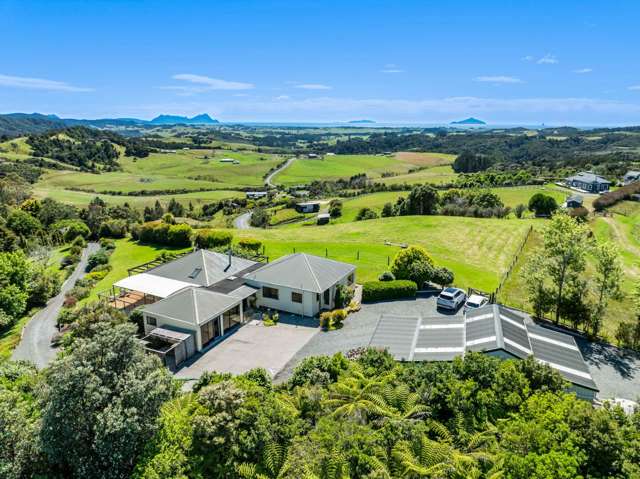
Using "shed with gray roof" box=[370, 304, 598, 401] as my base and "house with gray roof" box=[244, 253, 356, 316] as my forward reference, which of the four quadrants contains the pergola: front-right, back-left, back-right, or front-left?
front-left

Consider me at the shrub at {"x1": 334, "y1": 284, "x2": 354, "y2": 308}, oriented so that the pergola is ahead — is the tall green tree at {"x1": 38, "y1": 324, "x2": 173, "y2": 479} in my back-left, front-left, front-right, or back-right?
front-left

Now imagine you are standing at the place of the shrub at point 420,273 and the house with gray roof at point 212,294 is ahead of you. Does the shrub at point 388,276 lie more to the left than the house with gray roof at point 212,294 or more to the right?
right

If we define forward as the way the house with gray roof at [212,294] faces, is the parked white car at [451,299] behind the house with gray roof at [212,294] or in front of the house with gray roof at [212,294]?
in front

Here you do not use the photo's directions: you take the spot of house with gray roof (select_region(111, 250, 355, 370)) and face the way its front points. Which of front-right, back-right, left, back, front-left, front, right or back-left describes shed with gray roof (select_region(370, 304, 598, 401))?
front

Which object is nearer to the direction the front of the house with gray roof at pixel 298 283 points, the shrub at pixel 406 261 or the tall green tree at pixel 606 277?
the tall green tree

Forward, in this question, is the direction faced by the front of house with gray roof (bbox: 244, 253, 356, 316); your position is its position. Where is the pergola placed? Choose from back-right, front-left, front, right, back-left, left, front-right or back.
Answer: back-right

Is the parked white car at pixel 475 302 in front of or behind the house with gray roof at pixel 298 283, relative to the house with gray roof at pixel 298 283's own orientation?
in front

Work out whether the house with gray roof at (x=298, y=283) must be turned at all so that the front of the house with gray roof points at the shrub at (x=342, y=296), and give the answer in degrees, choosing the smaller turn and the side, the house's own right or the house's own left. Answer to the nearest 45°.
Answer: approximately 45° to the house's own left

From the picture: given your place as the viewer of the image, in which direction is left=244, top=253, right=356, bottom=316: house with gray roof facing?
facing the viewer and to the right of the viewer

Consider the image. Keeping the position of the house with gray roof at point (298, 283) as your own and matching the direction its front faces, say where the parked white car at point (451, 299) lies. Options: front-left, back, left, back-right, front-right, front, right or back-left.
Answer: front-left

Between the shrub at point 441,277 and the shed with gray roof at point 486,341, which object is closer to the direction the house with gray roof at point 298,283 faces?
the shed with gray roof

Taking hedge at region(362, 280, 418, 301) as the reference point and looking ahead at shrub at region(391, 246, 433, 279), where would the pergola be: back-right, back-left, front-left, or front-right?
back-left

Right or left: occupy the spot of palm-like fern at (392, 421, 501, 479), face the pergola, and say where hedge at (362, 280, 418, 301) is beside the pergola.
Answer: right
